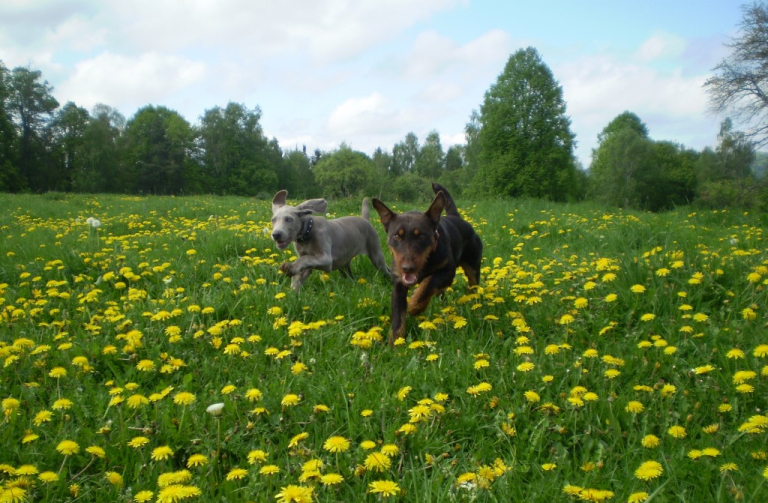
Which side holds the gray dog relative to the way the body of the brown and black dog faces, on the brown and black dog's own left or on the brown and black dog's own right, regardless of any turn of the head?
on the brown and black dog's own right

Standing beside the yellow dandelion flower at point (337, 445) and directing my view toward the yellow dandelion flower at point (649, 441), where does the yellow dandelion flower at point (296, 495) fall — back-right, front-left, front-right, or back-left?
back-right

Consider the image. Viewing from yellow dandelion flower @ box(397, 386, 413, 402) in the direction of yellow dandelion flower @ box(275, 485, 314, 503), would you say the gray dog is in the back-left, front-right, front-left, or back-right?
back-right

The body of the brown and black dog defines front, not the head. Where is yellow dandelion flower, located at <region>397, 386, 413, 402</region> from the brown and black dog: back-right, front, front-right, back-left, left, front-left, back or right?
front-left

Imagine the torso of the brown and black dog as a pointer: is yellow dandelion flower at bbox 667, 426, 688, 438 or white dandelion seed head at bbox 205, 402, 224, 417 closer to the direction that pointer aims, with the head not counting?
the white dandelion seed head

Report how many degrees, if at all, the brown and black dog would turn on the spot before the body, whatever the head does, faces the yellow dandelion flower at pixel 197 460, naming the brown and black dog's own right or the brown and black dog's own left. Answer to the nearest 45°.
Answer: approximately 45° to the brown and black dog's own left

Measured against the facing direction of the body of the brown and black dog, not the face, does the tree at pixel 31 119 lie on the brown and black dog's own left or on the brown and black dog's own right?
on the brown and black dog's own right

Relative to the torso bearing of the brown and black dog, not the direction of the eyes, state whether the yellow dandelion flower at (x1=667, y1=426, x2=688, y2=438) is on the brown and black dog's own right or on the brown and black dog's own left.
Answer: on the brown and black dog's own left

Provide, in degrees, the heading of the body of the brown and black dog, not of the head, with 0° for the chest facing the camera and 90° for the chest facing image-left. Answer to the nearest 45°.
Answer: approximately 45°

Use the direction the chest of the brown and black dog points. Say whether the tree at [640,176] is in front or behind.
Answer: behind

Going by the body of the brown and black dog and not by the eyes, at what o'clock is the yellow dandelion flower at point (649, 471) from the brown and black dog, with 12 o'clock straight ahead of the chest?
The yellow dandelion flower is roughly at 10 o'clock from the brown and black dog.

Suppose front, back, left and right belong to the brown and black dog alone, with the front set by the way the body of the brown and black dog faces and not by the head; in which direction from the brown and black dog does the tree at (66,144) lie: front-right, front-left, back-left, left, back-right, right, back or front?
right

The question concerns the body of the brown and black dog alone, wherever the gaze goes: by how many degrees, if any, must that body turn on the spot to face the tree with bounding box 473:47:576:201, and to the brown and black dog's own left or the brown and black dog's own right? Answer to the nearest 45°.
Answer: approximately 135° to the brown and black dog's own right
